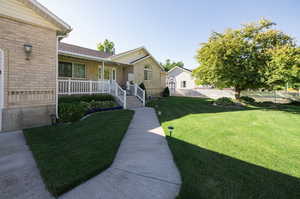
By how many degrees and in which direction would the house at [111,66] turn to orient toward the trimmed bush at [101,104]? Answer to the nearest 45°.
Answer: approximately 45° to its right

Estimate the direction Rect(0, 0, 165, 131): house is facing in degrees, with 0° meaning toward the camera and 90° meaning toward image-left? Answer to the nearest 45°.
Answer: approximately 315°

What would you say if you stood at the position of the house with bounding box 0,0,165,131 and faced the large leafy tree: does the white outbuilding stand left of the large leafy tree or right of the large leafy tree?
left

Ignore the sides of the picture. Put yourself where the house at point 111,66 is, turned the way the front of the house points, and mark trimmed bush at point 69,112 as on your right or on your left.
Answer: on your right
